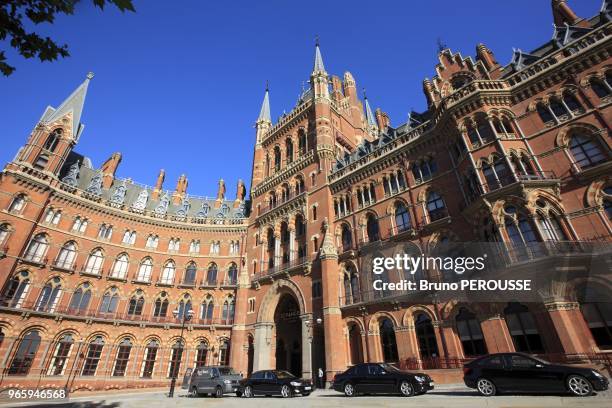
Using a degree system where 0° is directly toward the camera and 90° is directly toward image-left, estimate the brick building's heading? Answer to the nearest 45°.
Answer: approximately 45°

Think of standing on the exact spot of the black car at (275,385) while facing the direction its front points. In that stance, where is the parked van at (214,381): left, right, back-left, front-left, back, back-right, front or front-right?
back

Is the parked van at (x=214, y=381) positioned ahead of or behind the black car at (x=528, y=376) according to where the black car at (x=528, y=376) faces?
behind

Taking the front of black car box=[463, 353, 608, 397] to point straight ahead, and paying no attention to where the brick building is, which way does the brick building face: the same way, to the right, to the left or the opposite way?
to the right

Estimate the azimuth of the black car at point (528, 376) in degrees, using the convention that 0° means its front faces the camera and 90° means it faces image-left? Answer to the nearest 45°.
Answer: approximately 270°

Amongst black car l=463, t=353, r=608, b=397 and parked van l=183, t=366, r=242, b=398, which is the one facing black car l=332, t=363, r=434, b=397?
the parked van

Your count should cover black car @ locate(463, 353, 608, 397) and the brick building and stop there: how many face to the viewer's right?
1
